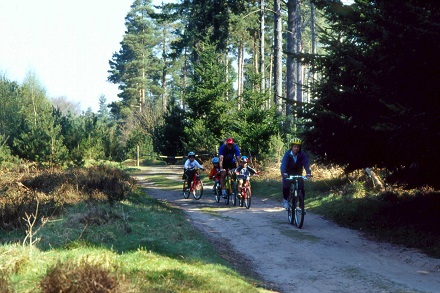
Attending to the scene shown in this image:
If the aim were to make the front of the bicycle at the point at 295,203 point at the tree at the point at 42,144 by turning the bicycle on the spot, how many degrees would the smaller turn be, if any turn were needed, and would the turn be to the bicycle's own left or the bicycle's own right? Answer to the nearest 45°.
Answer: approximately 135° to the bicycle's own right

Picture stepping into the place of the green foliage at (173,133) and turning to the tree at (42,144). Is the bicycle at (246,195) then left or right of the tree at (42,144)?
left

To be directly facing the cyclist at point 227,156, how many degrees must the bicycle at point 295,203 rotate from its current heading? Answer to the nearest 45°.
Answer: approximately 135° to its right

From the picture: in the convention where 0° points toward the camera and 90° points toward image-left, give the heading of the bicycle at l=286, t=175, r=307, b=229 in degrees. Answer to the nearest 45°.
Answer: approximately 0°

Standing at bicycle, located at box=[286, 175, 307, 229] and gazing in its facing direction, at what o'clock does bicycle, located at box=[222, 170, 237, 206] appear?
bicycle, located at box=[222, 170, 237, 206] is roughly at 5 o'clock from bicycle, located at box=[286, 175, 307, 229].

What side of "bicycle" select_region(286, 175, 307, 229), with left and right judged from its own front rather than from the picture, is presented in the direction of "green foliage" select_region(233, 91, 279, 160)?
back

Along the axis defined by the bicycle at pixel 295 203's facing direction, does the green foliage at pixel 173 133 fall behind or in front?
behind

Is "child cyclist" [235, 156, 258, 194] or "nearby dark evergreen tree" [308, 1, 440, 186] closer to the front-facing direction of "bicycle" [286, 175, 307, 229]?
the nearby dark evergreen tree

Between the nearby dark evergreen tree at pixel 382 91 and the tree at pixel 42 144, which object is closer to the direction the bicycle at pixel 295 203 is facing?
the nearby dark evergreen tree
